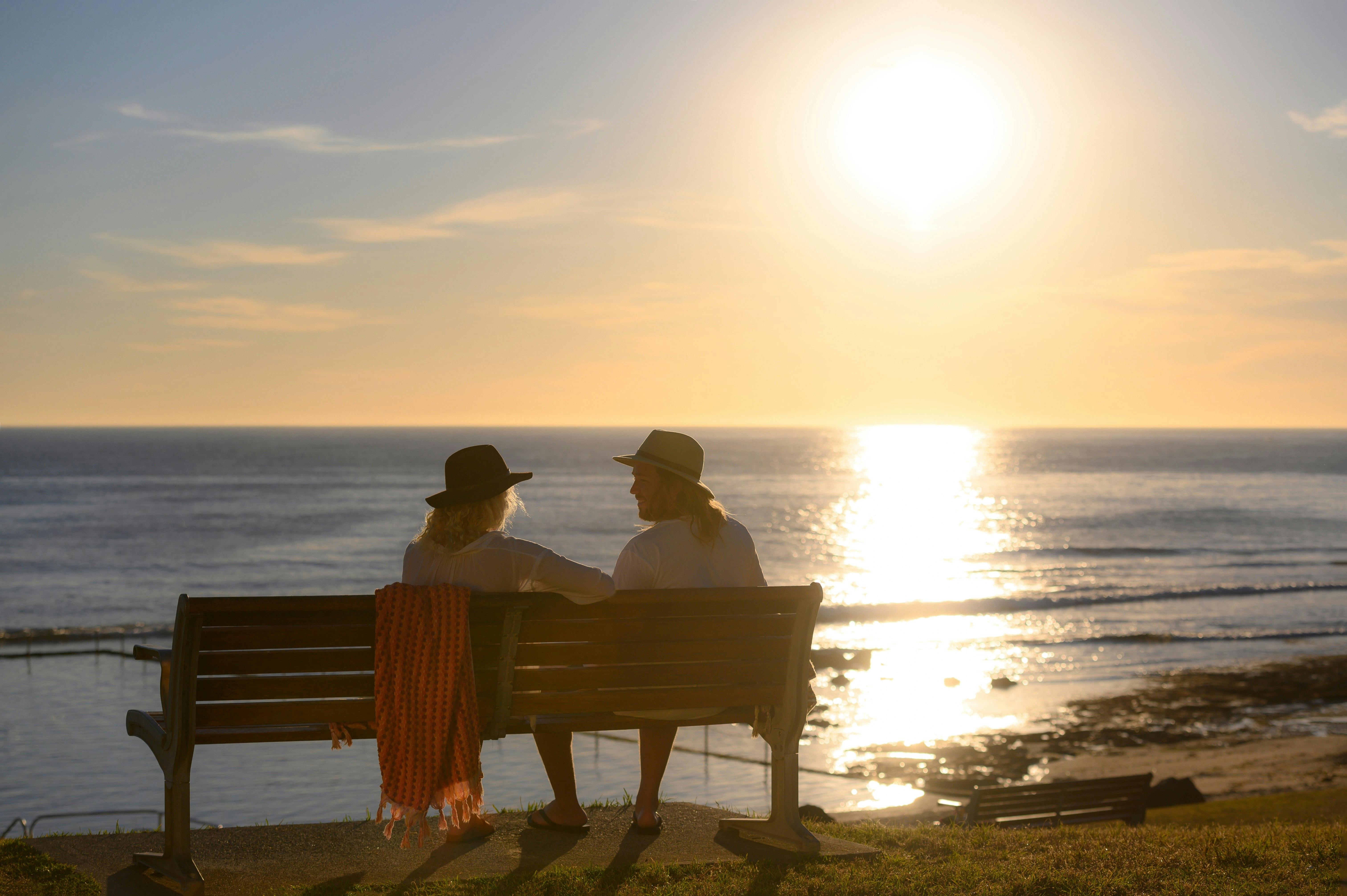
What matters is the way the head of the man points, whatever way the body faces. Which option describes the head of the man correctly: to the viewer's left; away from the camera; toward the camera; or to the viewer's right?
to the viewer's left

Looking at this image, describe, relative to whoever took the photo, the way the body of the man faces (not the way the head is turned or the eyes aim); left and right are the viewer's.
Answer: facing away from the viewer and to the left of the viewer

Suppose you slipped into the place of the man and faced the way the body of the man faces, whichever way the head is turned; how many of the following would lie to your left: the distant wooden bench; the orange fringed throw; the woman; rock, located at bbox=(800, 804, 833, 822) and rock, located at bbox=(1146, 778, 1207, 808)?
2

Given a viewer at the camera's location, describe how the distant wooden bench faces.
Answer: facing away from the viewer and to the left of the viewer

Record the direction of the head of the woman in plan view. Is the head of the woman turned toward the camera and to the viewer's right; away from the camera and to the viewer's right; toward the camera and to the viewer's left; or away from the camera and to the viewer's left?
away from the camera and to the viewer's right

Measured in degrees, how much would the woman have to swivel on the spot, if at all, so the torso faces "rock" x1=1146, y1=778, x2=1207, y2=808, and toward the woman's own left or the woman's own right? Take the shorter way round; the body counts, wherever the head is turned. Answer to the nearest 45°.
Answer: approximately 45° to the woman's own right

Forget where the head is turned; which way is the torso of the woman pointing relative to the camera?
away from the camera

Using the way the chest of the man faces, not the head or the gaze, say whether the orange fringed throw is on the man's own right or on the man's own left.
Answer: on the man's own left

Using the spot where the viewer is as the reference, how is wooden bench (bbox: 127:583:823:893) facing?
facing away from the viewer and to the left of the viewer

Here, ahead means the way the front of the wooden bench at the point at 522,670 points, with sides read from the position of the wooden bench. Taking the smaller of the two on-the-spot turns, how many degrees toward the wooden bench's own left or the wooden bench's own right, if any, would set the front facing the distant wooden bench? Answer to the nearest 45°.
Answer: approximately 90° to the wooden bench's own right

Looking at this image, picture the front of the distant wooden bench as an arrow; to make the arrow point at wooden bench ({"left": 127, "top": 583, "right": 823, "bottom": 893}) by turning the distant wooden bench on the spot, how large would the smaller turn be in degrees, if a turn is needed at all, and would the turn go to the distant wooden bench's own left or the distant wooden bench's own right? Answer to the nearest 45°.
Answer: approximately 135° to the distant wooden bench's own left
